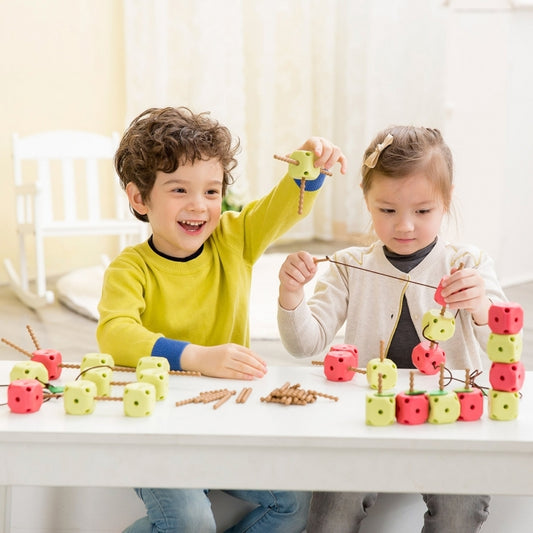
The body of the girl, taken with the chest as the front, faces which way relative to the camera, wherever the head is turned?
toward the camera

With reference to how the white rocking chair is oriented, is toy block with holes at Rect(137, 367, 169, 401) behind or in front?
in front

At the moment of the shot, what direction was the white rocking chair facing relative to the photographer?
facing the viewer and to the right of the viewer

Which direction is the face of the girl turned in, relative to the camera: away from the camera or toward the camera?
toward the camera

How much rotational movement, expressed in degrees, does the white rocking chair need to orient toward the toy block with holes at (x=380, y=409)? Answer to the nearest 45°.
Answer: approximately 45° to its right

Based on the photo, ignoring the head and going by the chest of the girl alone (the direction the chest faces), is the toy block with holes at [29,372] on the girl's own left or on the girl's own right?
on the girl's own right

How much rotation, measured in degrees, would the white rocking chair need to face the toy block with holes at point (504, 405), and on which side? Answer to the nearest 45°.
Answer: approximately 45° to its right

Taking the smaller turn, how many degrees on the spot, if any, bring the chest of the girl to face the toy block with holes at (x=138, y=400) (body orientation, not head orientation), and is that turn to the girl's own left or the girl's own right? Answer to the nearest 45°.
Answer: approximately 45° to the girl's own right

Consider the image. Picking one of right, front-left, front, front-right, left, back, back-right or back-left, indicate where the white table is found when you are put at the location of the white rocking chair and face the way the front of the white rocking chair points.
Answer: front-right

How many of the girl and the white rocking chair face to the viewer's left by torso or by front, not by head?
0

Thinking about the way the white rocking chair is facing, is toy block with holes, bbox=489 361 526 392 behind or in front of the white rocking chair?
in front

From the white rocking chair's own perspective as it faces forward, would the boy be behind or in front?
in front
